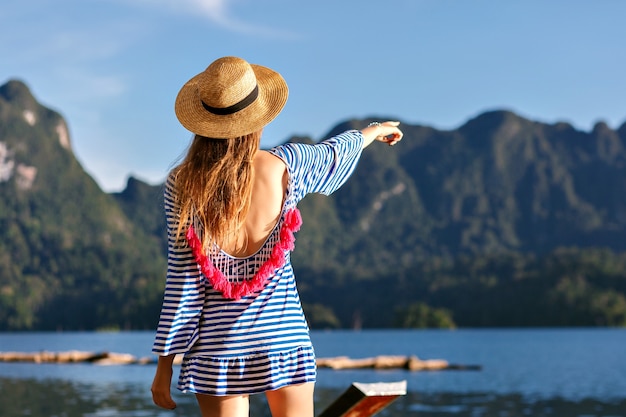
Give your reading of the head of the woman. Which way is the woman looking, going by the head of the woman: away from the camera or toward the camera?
away from the camera

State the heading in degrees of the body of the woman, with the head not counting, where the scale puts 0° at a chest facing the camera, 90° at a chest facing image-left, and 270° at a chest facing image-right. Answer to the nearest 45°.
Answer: approximately 180°
